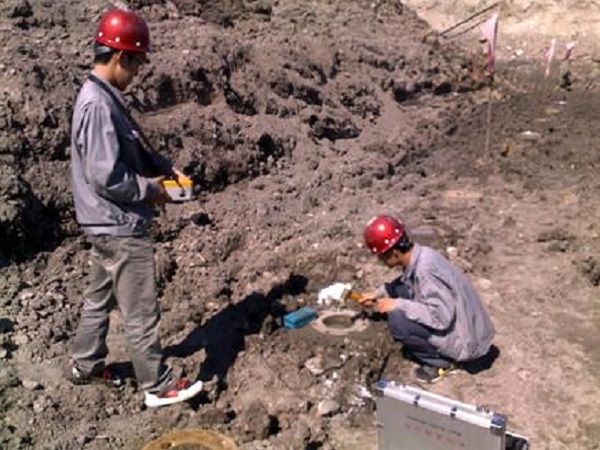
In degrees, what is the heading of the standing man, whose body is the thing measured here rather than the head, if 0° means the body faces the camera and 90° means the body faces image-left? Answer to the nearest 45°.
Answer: approximately 270°

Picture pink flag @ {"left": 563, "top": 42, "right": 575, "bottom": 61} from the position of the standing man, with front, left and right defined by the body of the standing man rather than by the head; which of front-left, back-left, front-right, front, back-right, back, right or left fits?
front-left

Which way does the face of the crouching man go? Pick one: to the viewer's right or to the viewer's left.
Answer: to the viewer's left

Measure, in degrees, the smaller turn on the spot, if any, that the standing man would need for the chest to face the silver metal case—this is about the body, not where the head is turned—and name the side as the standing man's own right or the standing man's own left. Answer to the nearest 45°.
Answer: approximately 45° to the standing man's own right

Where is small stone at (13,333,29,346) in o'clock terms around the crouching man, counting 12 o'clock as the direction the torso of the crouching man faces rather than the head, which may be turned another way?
The small stone is roughly at 12 o'clock from the crouching man.

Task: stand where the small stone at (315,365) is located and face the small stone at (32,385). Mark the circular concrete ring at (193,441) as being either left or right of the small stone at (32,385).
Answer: left

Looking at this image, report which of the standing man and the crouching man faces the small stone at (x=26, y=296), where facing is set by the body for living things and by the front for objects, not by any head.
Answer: the crouching man

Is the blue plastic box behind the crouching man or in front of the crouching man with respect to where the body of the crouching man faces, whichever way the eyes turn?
in front

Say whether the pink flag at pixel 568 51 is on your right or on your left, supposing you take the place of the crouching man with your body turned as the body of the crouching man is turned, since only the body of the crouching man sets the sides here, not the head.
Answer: on your right

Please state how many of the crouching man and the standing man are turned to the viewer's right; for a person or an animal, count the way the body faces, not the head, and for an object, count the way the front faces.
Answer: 1

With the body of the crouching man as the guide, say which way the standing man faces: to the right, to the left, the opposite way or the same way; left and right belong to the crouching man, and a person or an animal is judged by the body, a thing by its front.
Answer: the opposite way

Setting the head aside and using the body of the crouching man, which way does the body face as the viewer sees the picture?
to the viewer's left

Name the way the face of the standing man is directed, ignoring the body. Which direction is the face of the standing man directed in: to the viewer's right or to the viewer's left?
to the viewer's right
